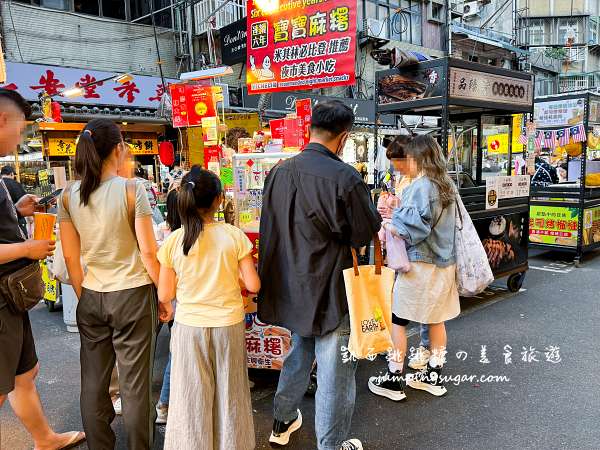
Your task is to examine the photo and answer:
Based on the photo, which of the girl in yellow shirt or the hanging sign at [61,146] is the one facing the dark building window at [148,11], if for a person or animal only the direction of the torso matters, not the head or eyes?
the girl in yellow shirt

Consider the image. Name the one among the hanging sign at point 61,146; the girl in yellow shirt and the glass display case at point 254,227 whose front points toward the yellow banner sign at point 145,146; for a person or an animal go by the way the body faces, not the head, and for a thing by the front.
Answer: the girl in yellow shirt

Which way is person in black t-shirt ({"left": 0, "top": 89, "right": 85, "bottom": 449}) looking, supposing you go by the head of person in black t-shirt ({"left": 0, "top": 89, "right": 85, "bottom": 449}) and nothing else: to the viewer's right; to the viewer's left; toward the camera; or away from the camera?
to the viewer's right

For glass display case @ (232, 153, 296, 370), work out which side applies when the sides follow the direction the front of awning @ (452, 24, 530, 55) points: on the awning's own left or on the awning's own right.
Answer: on the awning's own right

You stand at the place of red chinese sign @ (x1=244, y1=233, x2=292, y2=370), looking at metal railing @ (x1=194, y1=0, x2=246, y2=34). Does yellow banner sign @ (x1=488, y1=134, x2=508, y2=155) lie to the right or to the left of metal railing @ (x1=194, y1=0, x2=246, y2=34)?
right

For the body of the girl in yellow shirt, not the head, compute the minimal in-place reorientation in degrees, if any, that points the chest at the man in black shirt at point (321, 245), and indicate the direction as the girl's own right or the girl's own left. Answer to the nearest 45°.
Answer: approximately 90° to the girl's own right
